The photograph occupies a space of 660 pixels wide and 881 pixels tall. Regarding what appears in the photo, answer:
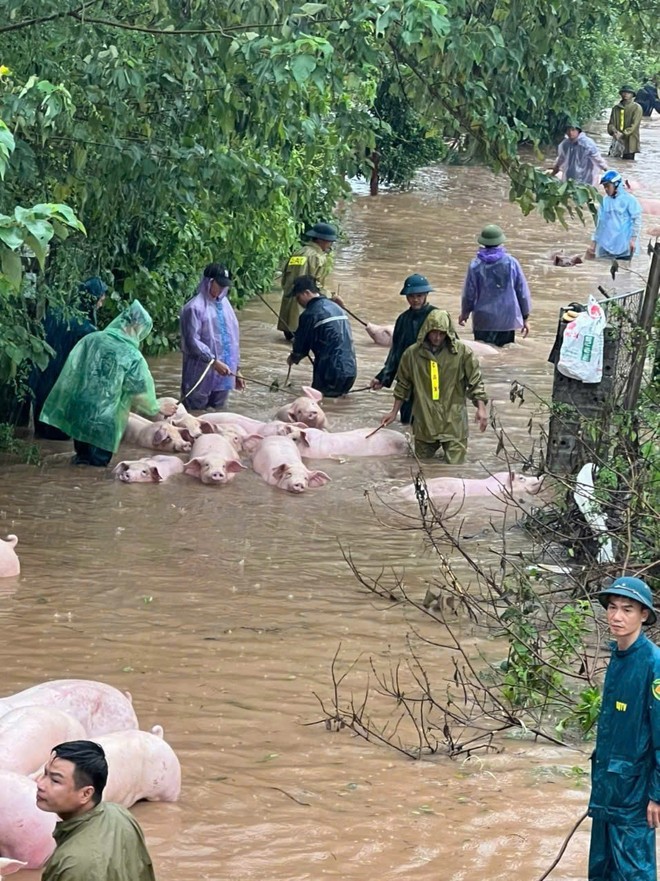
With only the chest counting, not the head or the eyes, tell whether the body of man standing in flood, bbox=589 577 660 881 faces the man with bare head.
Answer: yes

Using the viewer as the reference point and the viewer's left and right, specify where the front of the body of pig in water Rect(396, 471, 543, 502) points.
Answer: facing to the right of the viewer

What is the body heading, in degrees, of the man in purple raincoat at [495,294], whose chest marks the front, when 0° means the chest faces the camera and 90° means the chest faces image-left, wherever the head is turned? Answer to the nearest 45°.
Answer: approximately 180°

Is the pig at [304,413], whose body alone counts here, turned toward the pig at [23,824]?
no

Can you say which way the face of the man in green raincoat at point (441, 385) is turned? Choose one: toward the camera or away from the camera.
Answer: toward the camera

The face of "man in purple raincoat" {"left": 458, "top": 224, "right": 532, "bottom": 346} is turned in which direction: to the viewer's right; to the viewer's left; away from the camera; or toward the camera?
away from the camera

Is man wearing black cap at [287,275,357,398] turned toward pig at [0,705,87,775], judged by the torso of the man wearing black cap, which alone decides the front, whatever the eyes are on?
no

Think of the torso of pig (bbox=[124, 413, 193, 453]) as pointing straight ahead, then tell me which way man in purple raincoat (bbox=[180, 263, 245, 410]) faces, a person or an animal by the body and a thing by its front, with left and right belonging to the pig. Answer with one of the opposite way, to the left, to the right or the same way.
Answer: the same way

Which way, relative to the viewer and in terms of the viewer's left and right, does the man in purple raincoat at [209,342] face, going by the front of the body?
facing the viewer and to the right of the viewer

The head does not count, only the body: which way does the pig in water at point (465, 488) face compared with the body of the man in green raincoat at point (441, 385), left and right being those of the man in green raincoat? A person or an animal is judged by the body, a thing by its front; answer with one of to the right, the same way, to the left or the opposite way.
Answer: to the left

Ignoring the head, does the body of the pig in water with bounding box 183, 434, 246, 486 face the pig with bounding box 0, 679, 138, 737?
yes

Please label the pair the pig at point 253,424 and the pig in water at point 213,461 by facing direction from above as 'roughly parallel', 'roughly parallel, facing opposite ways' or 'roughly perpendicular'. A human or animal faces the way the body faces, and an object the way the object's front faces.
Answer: roughly perpendicular

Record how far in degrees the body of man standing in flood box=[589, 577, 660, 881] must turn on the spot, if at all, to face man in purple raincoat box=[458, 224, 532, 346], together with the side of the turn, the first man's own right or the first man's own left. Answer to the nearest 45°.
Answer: approximately 135° to the first man's own right

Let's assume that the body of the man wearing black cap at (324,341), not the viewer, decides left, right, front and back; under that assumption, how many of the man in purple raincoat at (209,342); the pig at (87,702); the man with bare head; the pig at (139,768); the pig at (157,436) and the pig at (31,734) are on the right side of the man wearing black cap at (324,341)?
0
